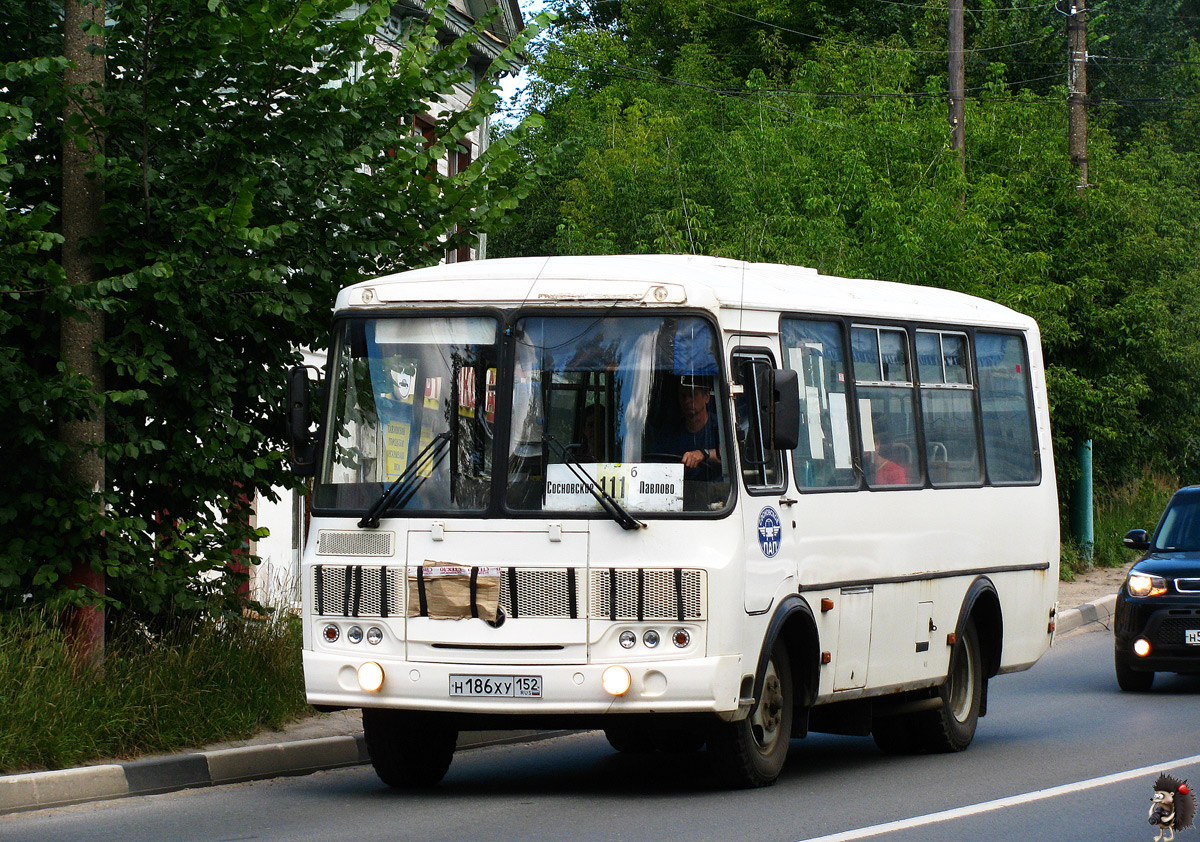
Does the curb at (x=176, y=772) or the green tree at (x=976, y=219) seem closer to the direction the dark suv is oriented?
the curb

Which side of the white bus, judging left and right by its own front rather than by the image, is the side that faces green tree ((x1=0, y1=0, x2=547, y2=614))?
right

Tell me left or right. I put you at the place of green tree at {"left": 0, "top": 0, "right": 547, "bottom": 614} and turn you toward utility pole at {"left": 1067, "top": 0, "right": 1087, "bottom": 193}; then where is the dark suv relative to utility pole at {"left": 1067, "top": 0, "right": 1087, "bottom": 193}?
right

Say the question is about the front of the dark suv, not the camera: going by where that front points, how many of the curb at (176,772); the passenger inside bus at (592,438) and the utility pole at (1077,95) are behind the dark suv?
1

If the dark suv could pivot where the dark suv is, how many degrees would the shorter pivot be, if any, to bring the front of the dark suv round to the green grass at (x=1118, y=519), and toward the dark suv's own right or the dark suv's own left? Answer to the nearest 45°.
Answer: approximately 180°

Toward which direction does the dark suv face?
toward the camera

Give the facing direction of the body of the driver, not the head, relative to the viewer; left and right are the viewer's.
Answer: facing the viewer and to the left of the viewer

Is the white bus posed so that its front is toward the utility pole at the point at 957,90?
no

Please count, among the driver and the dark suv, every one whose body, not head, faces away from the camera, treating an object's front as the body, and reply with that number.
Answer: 0
